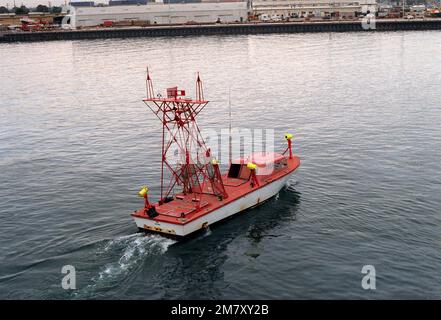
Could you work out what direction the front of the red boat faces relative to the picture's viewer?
facing away from the viewer and to the right of the viewer
